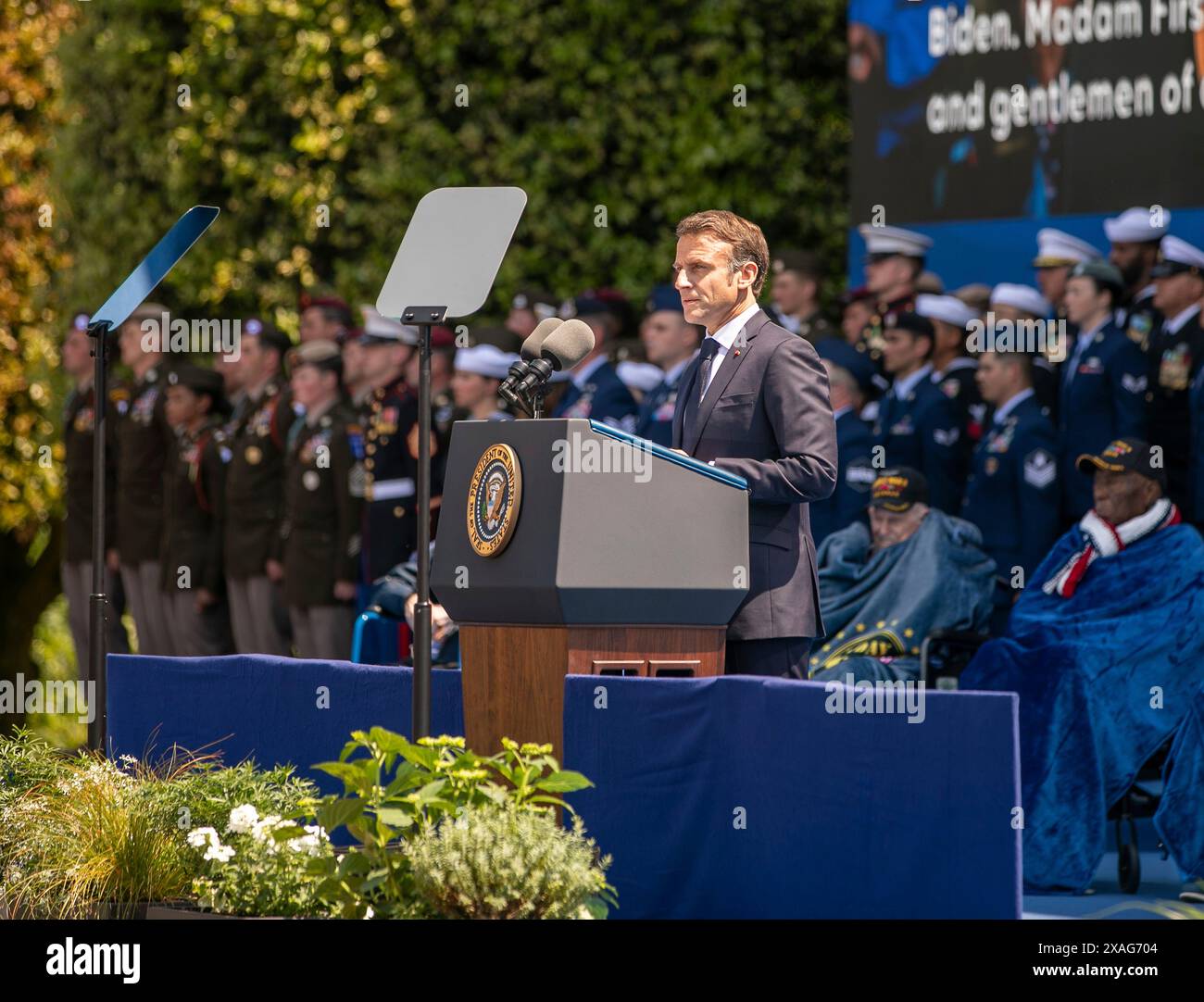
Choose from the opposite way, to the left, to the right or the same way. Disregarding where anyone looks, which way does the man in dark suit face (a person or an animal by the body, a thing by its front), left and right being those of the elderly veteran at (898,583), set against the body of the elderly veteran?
the same way

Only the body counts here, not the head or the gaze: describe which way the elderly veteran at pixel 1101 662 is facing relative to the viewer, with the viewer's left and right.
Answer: facing the viewer and to the left of the viewer

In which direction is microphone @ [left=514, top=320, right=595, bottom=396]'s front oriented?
to the viewer's right

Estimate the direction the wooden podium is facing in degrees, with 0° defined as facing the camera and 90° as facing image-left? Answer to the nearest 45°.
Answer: approximately 45°

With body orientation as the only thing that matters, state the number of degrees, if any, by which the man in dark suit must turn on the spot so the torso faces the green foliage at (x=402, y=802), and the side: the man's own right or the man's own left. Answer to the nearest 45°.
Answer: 0° — they already face it

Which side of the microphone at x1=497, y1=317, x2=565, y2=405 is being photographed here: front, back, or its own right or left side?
right

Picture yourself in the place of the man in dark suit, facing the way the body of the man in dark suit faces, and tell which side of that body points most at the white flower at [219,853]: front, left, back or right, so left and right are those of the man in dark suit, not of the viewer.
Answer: front

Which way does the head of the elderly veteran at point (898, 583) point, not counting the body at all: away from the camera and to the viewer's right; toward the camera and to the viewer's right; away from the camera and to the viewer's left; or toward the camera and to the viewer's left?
toward the camera and to the viewer's left

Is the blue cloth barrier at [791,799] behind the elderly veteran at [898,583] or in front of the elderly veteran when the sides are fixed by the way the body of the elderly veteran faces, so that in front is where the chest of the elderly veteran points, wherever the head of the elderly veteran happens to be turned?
in front

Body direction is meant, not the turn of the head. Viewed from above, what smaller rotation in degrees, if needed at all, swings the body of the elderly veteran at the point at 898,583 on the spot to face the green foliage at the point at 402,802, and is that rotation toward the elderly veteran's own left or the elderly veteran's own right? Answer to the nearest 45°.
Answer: approximately 45° to the elderly veteran's own left
